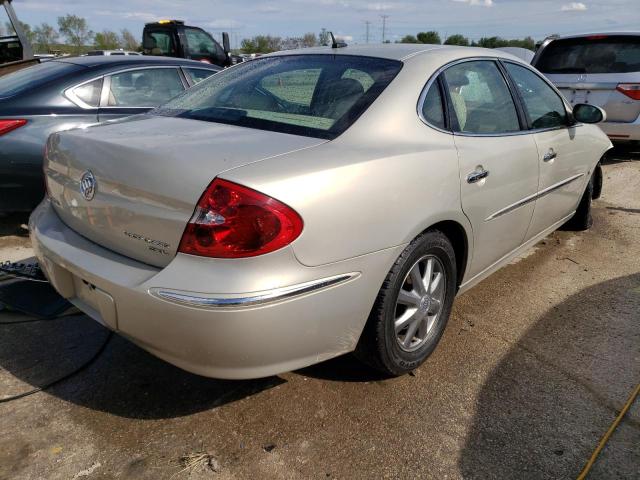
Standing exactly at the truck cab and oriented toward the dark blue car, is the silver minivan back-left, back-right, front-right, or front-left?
front-left

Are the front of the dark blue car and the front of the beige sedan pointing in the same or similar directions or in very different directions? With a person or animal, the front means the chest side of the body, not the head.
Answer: same or similar directions

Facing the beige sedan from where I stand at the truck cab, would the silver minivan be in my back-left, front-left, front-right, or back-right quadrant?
front-left

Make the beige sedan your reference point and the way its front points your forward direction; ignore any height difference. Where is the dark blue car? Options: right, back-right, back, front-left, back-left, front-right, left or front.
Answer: left

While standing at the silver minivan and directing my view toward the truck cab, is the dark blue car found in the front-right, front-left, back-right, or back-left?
front-left

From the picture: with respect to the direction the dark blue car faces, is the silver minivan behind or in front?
in front

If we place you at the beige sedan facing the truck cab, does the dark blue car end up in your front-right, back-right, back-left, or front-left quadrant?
front-left

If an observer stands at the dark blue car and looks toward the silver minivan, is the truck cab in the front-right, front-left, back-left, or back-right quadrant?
front-left

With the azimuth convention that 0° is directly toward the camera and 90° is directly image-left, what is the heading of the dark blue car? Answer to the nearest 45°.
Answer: approximately 225°

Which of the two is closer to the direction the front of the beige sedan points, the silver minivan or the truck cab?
the silver minivan

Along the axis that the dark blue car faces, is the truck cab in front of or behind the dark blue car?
in front

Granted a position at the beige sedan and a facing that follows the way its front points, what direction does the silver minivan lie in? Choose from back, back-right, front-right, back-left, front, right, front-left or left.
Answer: front

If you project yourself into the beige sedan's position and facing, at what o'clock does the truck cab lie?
The truck cab is roughly at 10 o'clock from the beige sedan.

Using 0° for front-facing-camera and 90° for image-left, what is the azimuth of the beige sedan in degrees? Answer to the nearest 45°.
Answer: approximately 225°

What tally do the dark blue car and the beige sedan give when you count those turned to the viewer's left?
0

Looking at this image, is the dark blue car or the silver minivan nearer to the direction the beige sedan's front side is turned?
the silver minivan
